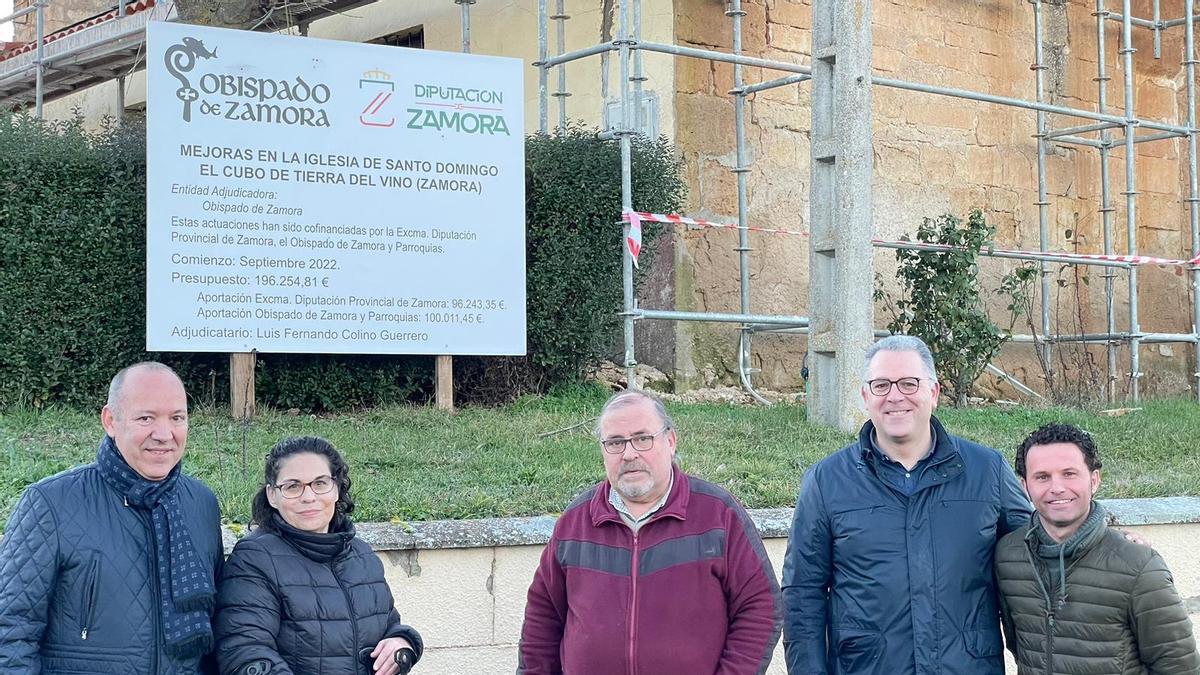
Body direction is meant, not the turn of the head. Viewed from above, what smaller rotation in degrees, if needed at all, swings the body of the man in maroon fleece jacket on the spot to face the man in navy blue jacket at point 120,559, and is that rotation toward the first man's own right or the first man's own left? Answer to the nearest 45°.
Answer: approximately 90° to the first man's own right

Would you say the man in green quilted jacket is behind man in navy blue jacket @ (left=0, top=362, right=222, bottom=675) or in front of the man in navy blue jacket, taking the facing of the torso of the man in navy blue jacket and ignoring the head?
in front

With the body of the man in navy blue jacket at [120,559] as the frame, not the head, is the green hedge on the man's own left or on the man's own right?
on the man's own left

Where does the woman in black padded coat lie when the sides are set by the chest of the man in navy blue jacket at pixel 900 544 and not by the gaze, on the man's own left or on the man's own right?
on the man's own right

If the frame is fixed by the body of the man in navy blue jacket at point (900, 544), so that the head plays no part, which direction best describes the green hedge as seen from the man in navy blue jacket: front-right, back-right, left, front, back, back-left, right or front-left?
back-right

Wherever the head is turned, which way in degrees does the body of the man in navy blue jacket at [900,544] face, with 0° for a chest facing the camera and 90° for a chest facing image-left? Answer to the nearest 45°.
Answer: approximately 0°

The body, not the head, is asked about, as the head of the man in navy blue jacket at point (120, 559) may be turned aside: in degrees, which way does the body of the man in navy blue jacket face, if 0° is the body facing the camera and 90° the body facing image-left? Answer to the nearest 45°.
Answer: approximately 315°

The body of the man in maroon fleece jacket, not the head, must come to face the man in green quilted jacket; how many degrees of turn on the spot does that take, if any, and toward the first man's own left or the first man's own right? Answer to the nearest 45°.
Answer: approximately 90° to the first man's own left

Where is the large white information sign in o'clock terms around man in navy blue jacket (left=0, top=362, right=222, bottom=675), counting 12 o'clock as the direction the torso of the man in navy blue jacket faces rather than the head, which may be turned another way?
The large white information sign is roughly at 8 o'clock from the man in navy blue jacket.

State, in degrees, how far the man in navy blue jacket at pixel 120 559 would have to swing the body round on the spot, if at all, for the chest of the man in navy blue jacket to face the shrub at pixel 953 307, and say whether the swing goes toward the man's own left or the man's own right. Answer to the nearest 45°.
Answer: approximately 90° to the man's own left

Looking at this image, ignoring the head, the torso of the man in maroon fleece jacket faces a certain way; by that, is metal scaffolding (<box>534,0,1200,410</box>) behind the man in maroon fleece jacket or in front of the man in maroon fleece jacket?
behind

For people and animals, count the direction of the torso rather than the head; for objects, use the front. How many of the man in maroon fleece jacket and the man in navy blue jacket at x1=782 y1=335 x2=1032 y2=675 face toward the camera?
2
